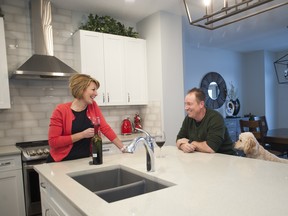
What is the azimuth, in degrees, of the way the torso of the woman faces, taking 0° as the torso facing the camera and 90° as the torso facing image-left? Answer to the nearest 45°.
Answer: approximately 315°

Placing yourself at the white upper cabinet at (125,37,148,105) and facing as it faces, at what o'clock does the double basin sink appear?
The double basin sink is roughly at 12 o'clock from the white upper cabinet.

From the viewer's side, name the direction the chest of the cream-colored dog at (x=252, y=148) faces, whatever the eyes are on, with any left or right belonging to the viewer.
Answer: facing to the left of the viewer

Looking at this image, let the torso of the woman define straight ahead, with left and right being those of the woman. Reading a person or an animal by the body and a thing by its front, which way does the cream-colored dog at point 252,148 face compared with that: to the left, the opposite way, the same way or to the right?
the opposite way
